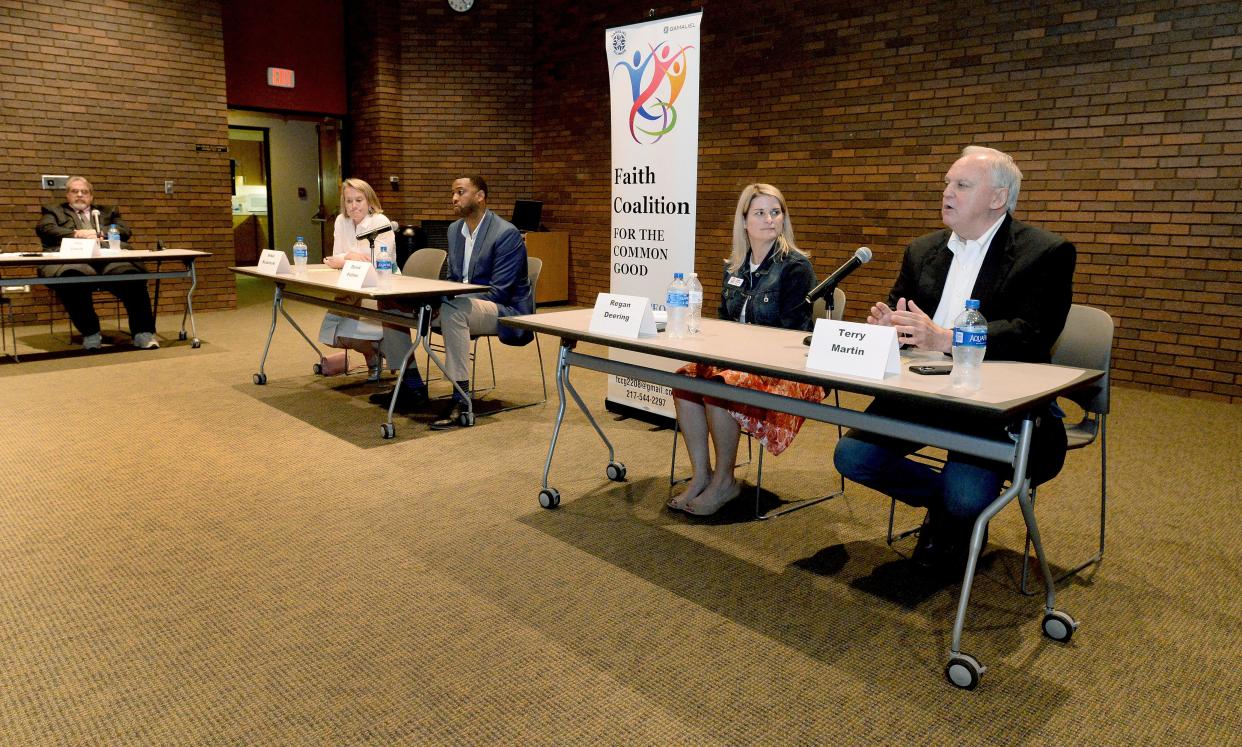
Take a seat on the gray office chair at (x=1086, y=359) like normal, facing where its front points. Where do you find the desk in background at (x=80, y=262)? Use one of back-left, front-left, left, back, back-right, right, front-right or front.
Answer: front-right

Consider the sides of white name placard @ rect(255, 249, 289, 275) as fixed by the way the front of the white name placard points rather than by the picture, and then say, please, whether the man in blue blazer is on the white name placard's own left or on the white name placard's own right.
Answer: on the white name placard's own left

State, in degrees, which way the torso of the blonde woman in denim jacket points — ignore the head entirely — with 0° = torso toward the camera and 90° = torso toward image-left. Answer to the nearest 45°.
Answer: approximately 45°

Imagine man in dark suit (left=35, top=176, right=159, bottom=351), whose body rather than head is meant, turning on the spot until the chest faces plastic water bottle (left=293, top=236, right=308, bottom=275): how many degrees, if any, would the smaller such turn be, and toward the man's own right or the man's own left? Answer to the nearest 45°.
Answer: approximately 45° to the man's own left

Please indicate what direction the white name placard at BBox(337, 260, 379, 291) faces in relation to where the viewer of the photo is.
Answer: facing the viewer and to the left of the viewer

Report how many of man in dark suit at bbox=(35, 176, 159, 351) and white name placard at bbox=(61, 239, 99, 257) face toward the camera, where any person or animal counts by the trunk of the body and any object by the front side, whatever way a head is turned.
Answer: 2

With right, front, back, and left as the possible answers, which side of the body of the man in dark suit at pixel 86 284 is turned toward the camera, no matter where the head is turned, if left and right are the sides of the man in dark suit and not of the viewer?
front

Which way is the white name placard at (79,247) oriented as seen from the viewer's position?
toward the camera

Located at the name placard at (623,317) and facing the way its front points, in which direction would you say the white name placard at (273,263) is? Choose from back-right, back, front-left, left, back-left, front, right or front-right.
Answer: right

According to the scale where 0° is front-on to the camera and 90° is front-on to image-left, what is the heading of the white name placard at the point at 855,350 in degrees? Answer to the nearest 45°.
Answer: approximately 45°
